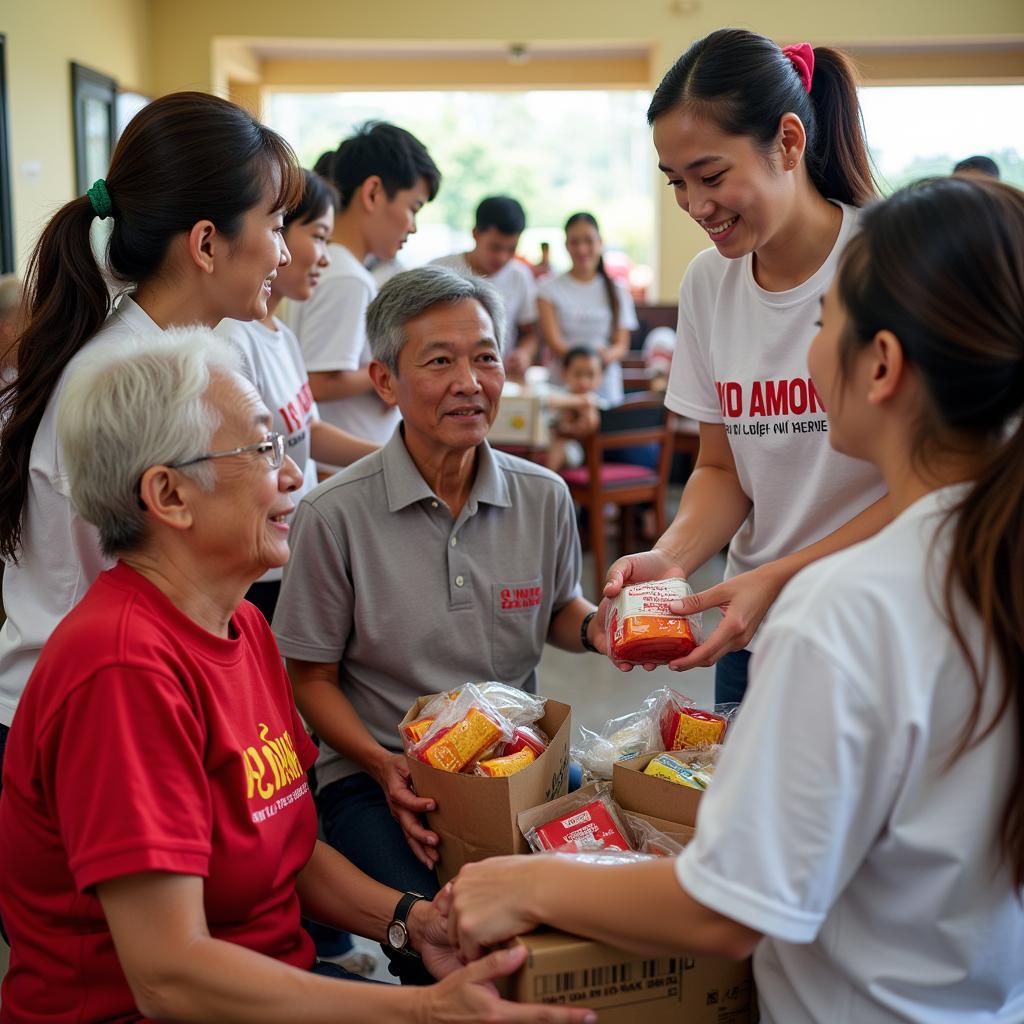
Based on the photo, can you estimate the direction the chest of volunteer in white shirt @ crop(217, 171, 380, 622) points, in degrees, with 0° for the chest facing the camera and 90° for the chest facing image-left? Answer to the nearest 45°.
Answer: approximately 315°

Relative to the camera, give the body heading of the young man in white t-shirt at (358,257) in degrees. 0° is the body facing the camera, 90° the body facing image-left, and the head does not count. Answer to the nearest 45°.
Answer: approximately 270°

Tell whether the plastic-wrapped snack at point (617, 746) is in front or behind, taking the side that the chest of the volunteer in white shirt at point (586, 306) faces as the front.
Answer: in front

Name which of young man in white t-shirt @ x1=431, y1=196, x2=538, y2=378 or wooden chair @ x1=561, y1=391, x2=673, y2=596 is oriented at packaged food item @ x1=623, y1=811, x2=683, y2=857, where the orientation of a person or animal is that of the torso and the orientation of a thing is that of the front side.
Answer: the young man in white t-shirt

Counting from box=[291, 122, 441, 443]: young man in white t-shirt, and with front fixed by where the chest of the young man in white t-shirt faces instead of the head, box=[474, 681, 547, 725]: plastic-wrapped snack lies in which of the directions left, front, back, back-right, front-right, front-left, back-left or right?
right

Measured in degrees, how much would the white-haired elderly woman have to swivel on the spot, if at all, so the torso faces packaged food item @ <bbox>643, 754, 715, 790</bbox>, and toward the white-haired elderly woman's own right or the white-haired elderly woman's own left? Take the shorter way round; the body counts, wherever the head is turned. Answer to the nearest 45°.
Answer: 0° — they already face it

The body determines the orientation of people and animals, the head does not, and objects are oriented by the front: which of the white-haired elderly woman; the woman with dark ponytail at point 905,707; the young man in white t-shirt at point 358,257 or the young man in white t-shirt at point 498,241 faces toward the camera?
the young man in white t-shirt at point 498,241

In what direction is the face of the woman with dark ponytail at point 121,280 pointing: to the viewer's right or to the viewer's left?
to the viewer's right

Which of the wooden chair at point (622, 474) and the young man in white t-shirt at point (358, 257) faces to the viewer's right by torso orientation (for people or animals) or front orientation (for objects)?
the young man in white t-shirt

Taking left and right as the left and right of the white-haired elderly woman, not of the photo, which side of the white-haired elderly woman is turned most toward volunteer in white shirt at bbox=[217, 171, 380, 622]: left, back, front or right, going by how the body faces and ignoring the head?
left
